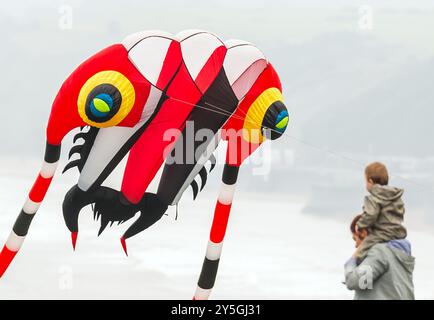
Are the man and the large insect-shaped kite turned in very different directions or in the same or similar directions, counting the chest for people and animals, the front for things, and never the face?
very different directions

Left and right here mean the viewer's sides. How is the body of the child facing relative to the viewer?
facing away from the viewer and to the left of the viewer

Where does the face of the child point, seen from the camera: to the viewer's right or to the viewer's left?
to the viewer's left

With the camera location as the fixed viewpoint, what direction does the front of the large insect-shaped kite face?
facing the viewer and to the right of the viewer

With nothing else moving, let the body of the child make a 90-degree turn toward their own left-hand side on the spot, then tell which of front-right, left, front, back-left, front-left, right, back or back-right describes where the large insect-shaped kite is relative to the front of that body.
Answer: right

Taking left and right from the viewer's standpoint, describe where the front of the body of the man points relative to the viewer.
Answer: facing away from the viewer and to the left of the viewer
